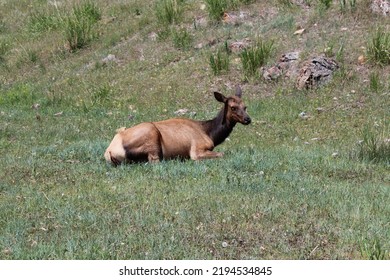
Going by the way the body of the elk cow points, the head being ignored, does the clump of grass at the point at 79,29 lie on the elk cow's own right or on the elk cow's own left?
on the elk cow's own left

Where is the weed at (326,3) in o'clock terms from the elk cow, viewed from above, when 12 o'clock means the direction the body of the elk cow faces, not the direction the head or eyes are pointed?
The weed is roughly at 10 o'clock from the elk cow.

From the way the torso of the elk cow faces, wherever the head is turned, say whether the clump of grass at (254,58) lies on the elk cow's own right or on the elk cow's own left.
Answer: on the elk cow's own left

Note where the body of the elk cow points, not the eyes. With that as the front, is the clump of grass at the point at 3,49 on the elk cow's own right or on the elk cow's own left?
on the elk cow's own left

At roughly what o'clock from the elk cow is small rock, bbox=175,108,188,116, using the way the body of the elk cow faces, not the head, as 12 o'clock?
The small rock is roughly at 9 o'clock from the elk cow.

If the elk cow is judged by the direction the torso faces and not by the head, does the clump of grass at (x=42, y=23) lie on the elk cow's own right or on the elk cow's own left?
on the elk cow's own left

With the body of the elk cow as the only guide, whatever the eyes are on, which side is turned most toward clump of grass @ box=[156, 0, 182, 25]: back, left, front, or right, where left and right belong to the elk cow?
left

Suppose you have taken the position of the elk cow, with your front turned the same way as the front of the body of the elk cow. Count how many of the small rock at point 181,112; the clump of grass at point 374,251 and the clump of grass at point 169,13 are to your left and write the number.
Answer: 2

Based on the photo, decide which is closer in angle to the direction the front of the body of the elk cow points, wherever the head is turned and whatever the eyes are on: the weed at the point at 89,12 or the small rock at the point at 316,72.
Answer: the small rock

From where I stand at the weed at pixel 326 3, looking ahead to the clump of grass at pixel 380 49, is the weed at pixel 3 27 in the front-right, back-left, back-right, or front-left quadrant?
back-right

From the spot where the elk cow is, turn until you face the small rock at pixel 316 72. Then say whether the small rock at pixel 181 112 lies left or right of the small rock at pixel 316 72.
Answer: left

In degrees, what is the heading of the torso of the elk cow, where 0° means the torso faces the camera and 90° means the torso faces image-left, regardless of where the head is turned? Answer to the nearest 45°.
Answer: approximately 270°
